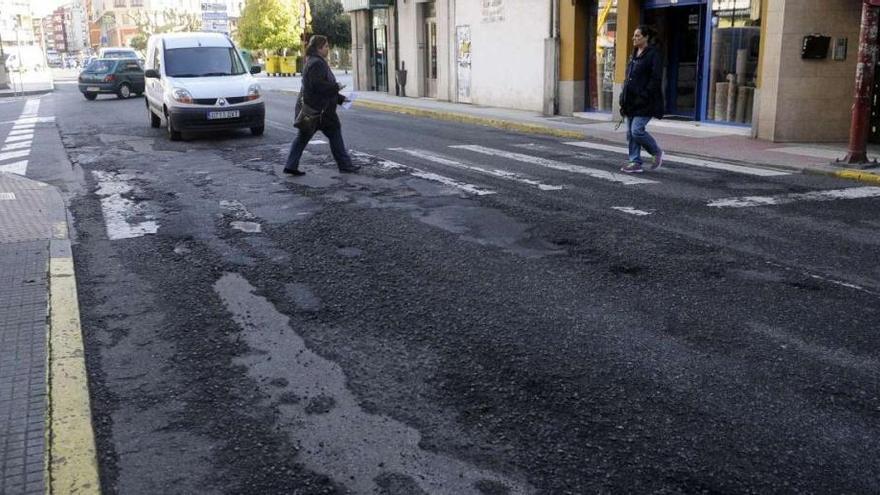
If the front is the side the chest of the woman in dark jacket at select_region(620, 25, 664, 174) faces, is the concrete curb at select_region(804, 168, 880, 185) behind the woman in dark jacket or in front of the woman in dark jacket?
behind

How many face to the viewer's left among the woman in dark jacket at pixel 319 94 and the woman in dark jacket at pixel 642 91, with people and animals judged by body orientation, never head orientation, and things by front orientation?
1

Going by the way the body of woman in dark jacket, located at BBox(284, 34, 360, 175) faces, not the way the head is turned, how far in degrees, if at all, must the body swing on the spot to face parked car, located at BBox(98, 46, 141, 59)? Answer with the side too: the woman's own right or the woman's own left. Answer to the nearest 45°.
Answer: approximately 90° to the woman's own left

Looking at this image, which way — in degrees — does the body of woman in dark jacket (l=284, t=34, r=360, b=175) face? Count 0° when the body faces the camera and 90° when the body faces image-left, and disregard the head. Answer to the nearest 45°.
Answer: approximately 270°

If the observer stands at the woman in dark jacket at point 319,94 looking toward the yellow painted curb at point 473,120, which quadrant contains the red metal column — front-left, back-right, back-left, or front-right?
front-right

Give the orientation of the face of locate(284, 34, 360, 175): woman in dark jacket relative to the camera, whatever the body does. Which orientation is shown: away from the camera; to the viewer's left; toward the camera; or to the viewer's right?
to the viewer's right

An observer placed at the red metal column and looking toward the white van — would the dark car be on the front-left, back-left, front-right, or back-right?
front-right

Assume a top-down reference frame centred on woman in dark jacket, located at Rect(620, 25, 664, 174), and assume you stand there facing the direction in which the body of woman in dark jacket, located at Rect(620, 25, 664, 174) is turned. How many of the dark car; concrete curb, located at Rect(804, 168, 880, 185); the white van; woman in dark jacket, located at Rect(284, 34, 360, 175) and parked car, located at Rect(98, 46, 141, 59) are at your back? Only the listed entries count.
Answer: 1

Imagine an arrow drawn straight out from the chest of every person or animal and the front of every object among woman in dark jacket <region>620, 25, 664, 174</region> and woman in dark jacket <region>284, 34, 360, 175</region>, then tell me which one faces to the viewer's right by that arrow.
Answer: woman in dark jacket <region>284, 34, 360, 175</region>

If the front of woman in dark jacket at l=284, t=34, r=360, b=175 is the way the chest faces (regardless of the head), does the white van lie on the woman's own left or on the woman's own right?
on the woman's own left

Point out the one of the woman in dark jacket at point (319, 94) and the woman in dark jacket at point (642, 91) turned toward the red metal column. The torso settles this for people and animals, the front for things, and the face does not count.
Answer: the woman in dark jacket at point (319, 94)

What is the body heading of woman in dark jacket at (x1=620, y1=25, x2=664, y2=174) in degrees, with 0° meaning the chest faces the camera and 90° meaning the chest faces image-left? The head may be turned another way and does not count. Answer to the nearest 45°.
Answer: approximately 90°

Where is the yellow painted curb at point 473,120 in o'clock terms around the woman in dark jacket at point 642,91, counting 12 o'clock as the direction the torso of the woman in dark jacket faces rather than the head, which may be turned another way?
The yellow painted curb is roughly at 2 o'clock from the woman in dark jacket.

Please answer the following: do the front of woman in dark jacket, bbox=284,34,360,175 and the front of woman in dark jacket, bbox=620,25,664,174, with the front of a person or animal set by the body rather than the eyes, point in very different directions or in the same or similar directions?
very different directions

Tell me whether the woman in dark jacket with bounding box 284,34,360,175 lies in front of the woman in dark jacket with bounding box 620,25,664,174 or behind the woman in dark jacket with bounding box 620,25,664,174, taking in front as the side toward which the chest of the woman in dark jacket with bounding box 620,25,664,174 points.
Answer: in front
